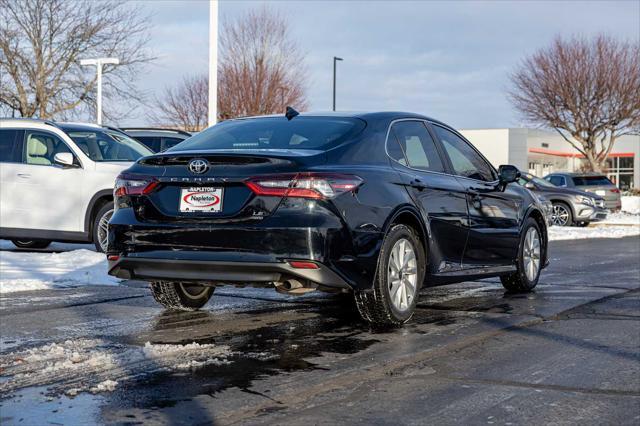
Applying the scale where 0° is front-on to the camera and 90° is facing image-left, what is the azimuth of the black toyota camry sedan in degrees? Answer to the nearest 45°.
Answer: approximately 225°

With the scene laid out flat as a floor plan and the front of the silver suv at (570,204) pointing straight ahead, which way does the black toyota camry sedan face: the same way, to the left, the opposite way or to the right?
to the left

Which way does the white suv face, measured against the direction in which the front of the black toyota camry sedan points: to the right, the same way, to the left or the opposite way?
to the right

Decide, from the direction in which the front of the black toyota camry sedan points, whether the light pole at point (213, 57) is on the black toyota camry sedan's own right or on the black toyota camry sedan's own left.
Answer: on the black toyota camry sedan's own left

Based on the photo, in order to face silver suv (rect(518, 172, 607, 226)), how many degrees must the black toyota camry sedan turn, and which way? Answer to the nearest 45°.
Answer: approximately 45° to its left
